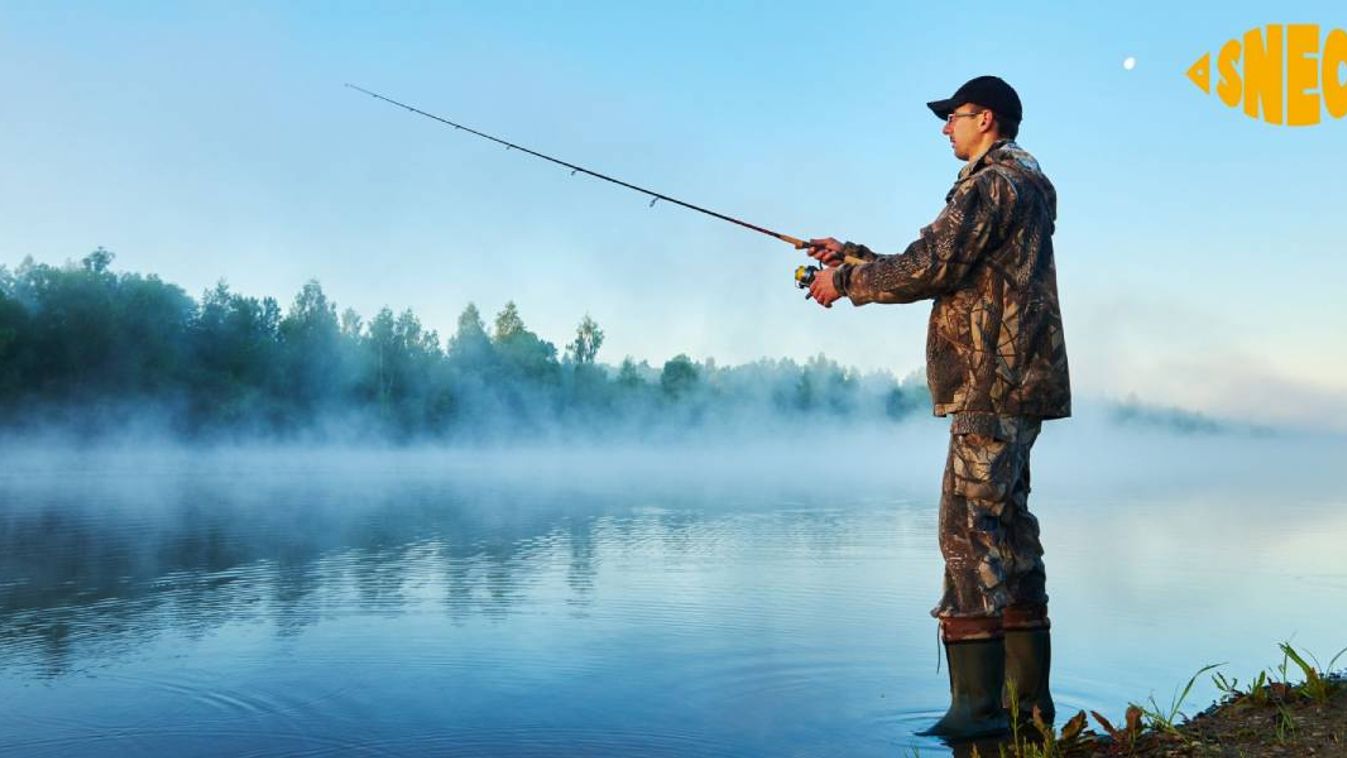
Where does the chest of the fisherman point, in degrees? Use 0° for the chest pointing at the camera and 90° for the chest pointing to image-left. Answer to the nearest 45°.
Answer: approximately 90°

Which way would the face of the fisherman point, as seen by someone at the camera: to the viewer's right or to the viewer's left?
to the viewer's left
